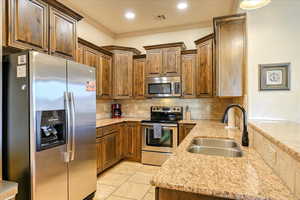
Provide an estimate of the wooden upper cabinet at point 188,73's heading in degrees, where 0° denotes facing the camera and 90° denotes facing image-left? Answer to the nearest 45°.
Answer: approximately 0°

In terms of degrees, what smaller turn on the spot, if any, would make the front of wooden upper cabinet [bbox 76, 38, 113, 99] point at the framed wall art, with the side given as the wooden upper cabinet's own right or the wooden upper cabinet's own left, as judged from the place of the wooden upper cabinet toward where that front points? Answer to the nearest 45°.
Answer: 0° — it already faces it

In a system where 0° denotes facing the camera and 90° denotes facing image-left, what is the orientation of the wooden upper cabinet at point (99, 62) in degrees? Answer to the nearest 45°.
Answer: approximately 315°

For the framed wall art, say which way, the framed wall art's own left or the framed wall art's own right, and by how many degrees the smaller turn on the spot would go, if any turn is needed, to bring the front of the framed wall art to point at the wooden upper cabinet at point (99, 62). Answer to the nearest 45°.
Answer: approximately 90° to the framed wall art's own right

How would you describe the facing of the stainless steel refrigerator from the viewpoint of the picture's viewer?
facing the viewer and to the right of the viewer

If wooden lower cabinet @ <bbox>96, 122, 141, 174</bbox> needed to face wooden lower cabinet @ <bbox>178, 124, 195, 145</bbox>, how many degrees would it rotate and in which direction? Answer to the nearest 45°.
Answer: approximately 45° to its left

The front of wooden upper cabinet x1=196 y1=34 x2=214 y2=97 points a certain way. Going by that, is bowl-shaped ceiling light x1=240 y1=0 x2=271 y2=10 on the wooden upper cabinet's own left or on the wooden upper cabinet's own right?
on the wooden upper cabinet's own left

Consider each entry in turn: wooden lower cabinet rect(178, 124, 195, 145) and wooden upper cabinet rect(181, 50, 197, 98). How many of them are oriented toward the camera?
2

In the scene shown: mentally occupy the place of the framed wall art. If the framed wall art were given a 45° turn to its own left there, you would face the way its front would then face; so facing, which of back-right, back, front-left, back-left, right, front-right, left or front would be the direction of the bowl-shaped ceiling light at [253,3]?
front-right

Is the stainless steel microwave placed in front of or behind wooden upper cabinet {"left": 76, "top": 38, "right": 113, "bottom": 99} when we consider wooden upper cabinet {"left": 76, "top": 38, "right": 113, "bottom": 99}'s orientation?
in front

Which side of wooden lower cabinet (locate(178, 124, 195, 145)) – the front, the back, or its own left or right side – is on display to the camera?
front

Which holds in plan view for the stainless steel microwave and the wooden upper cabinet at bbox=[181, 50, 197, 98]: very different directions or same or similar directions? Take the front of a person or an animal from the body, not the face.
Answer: same or similar directions

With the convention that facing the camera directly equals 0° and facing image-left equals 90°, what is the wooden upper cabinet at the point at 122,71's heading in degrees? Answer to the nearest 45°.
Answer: approximately 315°
